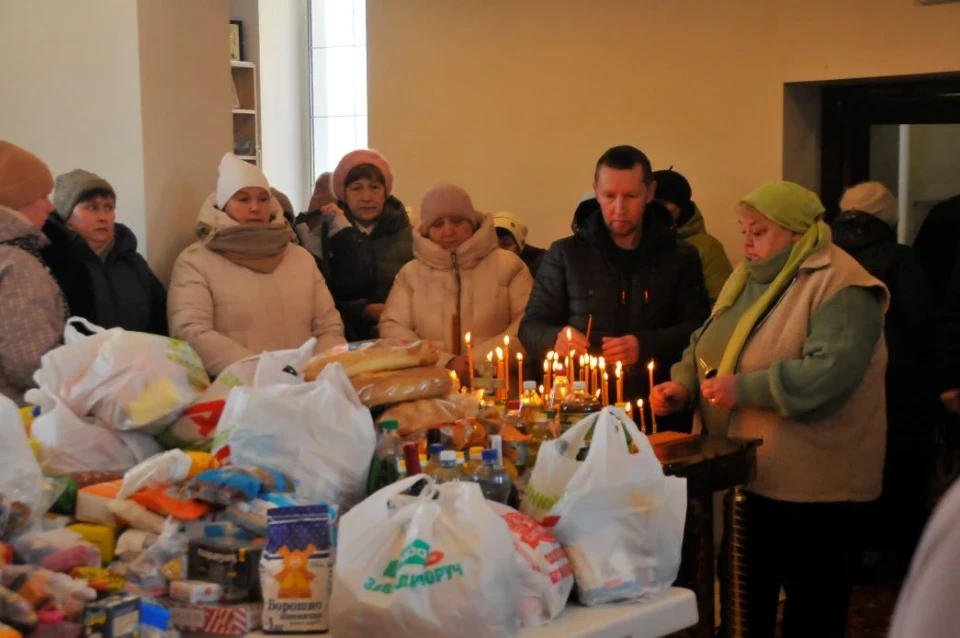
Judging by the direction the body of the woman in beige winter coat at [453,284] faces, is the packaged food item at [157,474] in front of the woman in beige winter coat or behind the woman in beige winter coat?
in front

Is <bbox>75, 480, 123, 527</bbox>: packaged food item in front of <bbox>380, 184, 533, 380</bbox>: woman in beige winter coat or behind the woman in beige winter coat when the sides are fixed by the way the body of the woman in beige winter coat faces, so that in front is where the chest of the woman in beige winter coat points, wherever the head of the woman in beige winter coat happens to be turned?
in front

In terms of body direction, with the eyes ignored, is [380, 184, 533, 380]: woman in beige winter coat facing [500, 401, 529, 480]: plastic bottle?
yes

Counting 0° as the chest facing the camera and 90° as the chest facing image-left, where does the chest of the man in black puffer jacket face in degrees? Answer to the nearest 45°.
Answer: approximately 0°

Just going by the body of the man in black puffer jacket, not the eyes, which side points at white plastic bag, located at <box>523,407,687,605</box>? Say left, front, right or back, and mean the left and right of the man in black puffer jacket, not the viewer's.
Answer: front

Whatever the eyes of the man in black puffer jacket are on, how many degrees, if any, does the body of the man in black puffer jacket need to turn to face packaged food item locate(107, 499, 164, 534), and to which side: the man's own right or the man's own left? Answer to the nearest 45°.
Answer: approximately 45° to the man's own right

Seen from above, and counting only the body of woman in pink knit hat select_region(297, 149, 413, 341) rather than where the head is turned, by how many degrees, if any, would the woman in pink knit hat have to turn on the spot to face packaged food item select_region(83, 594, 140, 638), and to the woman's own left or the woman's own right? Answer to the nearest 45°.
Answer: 0° — they already face it

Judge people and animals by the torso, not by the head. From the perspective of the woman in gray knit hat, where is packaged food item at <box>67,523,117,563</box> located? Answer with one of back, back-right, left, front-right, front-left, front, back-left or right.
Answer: front-right
